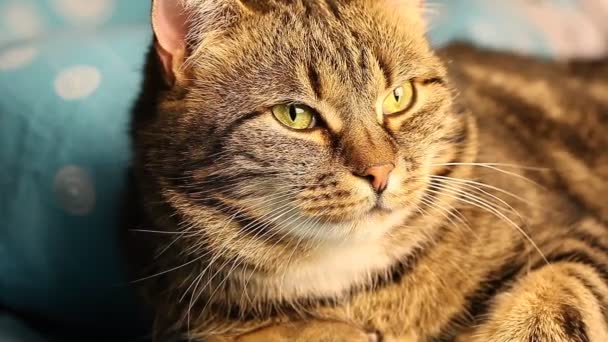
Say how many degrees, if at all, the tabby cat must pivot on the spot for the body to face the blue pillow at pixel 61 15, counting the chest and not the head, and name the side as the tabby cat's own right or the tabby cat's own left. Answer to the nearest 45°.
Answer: approximately 90° to the tabby cat's own right

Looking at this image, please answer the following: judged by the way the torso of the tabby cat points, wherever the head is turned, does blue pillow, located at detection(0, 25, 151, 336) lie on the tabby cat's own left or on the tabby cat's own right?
on the tabby cat's own right

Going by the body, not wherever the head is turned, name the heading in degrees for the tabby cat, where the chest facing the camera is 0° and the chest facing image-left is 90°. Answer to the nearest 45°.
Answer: approximately 45°
